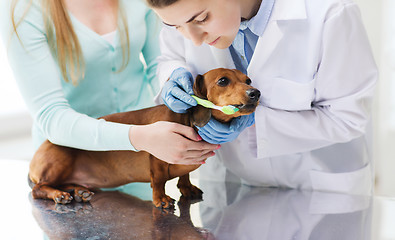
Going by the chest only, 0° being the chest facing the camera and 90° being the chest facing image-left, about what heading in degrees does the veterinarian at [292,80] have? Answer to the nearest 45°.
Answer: approximately 45°

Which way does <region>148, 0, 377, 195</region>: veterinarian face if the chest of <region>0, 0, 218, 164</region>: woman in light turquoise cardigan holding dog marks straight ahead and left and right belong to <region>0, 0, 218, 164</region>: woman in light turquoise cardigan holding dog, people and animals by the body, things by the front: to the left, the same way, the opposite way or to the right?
to the right

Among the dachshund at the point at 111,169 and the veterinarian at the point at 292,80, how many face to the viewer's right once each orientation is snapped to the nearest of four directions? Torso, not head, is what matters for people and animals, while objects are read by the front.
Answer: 1

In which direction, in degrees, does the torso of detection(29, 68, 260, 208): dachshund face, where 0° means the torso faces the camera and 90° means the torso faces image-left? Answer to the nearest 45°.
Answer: approximately 270°
